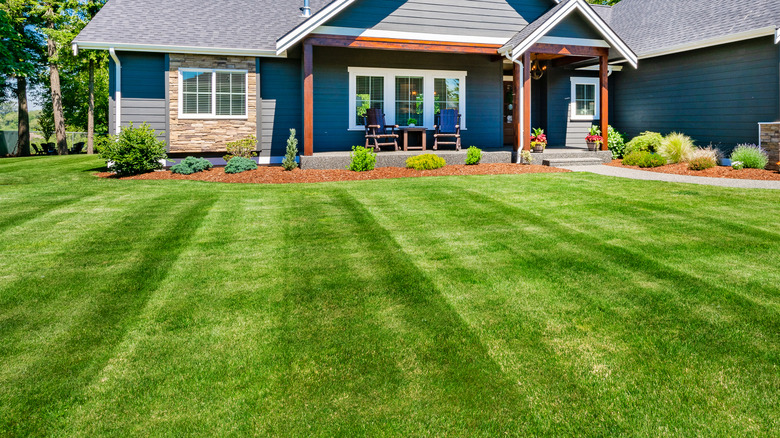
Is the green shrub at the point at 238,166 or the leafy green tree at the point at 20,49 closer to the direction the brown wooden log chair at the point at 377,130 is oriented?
the green shrub

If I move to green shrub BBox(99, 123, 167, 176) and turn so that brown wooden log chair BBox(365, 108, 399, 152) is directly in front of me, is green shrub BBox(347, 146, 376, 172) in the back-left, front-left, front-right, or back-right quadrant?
front-right

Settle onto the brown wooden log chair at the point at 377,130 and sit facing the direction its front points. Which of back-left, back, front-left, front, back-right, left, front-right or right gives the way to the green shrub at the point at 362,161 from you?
front-right

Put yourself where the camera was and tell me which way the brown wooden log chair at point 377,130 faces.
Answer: facing the viewer and to the right of the viewer

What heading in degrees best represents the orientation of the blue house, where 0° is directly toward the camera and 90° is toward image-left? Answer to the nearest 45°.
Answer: approximately 0°
